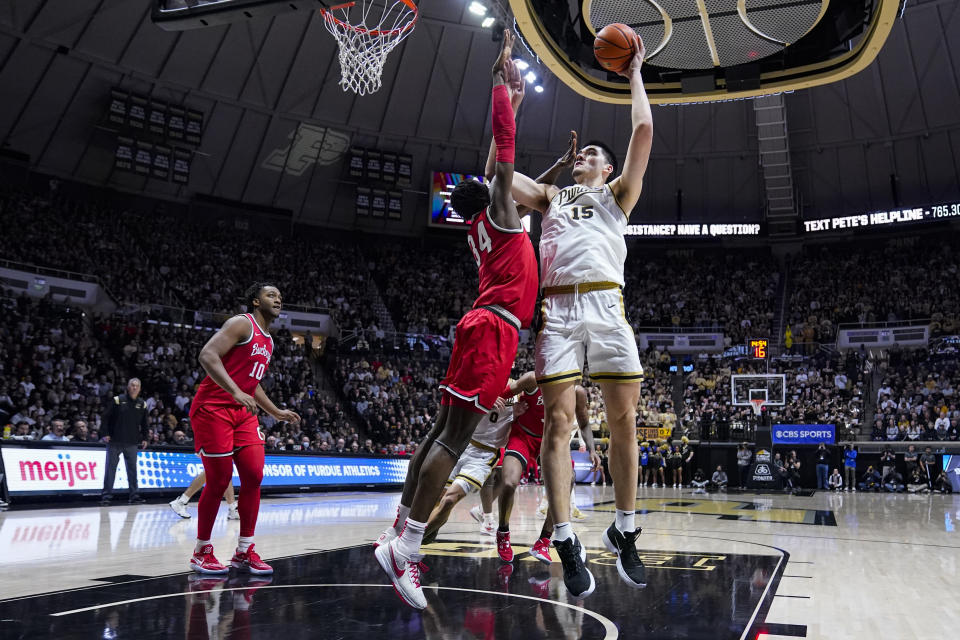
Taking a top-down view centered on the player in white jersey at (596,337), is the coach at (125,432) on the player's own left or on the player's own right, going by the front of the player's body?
on the player's own right

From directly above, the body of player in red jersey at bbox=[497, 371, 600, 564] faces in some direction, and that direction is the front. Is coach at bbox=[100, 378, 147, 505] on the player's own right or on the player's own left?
on the player's own right

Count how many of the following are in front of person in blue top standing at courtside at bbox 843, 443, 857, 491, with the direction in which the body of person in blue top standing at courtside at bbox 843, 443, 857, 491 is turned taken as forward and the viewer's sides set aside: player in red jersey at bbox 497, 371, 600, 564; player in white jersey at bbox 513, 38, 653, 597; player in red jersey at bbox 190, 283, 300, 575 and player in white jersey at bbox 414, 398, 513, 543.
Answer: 4

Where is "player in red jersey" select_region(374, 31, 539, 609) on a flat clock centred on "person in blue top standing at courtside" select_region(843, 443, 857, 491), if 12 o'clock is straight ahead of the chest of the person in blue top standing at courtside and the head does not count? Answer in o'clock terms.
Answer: The player in red jersey is roughly at 12 o'clock from the person in blue top standing at courtside.

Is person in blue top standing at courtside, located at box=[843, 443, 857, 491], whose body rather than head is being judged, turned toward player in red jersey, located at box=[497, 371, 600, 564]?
yes

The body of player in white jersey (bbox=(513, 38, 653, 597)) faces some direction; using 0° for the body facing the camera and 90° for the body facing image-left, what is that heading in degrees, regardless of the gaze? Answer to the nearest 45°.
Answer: approximately 0°

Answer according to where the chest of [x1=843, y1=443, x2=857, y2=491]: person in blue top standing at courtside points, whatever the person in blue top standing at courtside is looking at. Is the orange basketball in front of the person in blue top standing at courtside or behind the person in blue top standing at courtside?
in front
